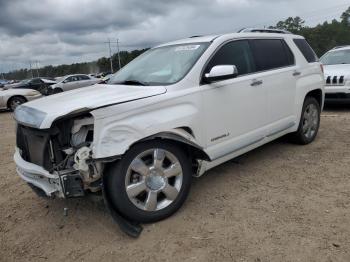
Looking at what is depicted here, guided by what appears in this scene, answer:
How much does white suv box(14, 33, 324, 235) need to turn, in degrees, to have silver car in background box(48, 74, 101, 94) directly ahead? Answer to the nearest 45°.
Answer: approximately 135° to its right

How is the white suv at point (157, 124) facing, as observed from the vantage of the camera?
facing the viewer and to the left of the viewer

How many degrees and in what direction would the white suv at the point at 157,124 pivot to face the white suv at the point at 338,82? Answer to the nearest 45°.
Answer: approximately 180°
